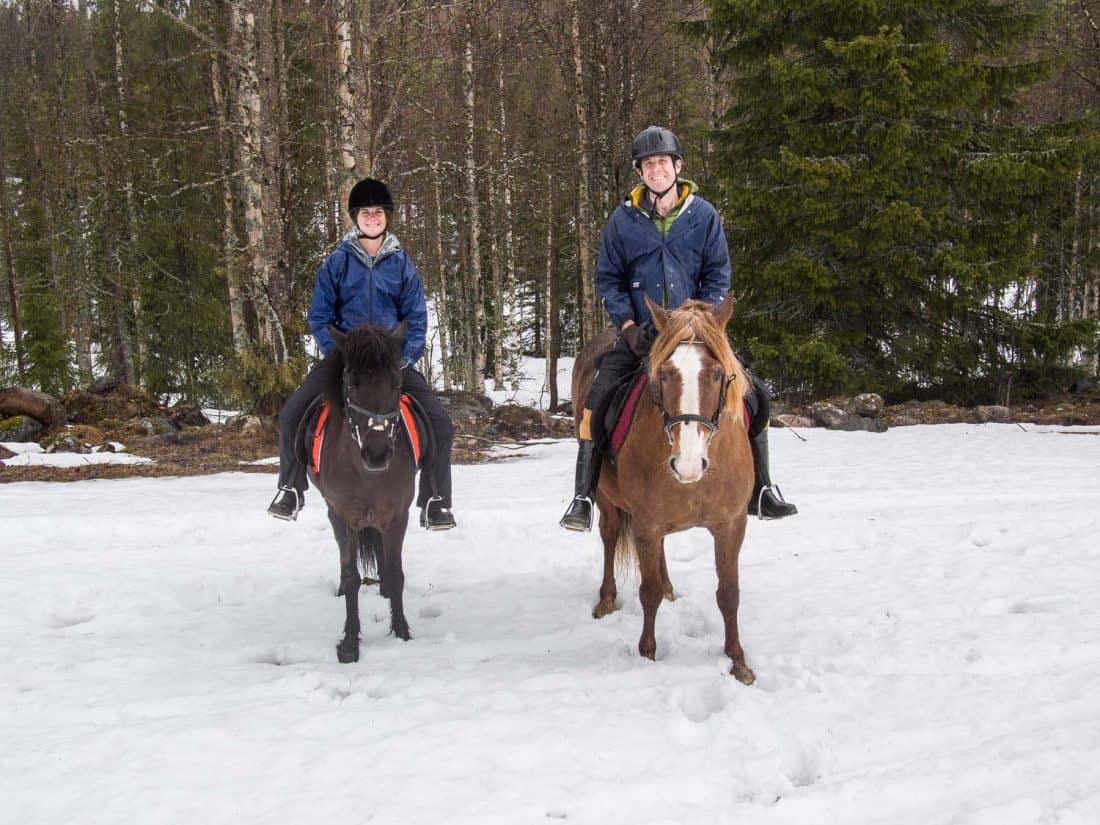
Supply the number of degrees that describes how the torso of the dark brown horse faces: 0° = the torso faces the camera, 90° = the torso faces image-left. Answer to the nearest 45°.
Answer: approximately 0°

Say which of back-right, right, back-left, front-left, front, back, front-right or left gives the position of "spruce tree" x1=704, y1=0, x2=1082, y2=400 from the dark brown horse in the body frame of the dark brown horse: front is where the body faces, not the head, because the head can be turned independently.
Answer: back-left

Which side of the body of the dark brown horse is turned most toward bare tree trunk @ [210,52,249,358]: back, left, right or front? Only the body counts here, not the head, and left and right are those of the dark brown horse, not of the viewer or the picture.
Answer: back

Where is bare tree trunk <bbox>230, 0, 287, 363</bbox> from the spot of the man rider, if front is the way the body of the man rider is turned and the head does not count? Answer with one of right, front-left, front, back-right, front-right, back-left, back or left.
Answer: back-right

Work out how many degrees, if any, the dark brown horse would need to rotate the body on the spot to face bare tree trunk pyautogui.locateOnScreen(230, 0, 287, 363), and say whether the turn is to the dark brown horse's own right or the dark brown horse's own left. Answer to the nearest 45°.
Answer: approximately 180°

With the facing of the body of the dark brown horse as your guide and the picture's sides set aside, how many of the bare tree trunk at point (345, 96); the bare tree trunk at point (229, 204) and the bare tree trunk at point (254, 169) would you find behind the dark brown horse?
3

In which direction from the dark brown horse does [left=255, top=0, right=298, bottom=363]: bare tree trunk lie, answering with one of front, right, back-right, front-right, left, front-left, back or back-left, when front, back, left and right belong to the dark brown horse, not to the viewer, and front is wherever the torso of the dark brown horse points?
back

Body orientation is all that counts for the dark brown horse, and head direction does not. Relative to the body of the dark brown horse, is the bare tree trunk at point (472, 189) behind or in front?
behind

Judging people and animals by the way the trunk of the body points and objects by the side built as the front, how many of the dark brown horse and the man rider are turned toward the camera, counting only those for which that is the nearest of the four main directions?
2

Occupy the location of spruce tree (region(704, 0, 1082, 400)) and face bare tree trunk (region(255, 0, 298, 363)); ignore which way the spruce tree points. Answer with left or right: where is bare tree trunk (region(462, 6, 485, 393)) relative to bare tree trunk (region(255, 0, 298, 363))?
right

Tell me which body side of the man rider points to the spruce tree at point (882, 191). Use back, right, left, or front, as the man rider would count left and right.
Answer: back

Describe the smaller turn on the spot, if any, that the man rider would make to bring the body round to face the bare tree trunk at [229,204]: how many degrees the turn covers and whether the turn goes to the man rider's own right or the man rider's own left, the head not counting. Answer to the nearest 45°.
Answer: approximately 135° to the man rider's own right

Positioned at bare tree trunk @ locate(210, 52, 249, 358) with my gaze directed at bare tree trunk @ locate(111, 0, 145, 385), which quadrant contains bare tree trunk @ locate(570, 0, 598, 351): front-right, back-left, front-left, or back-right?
back-right
